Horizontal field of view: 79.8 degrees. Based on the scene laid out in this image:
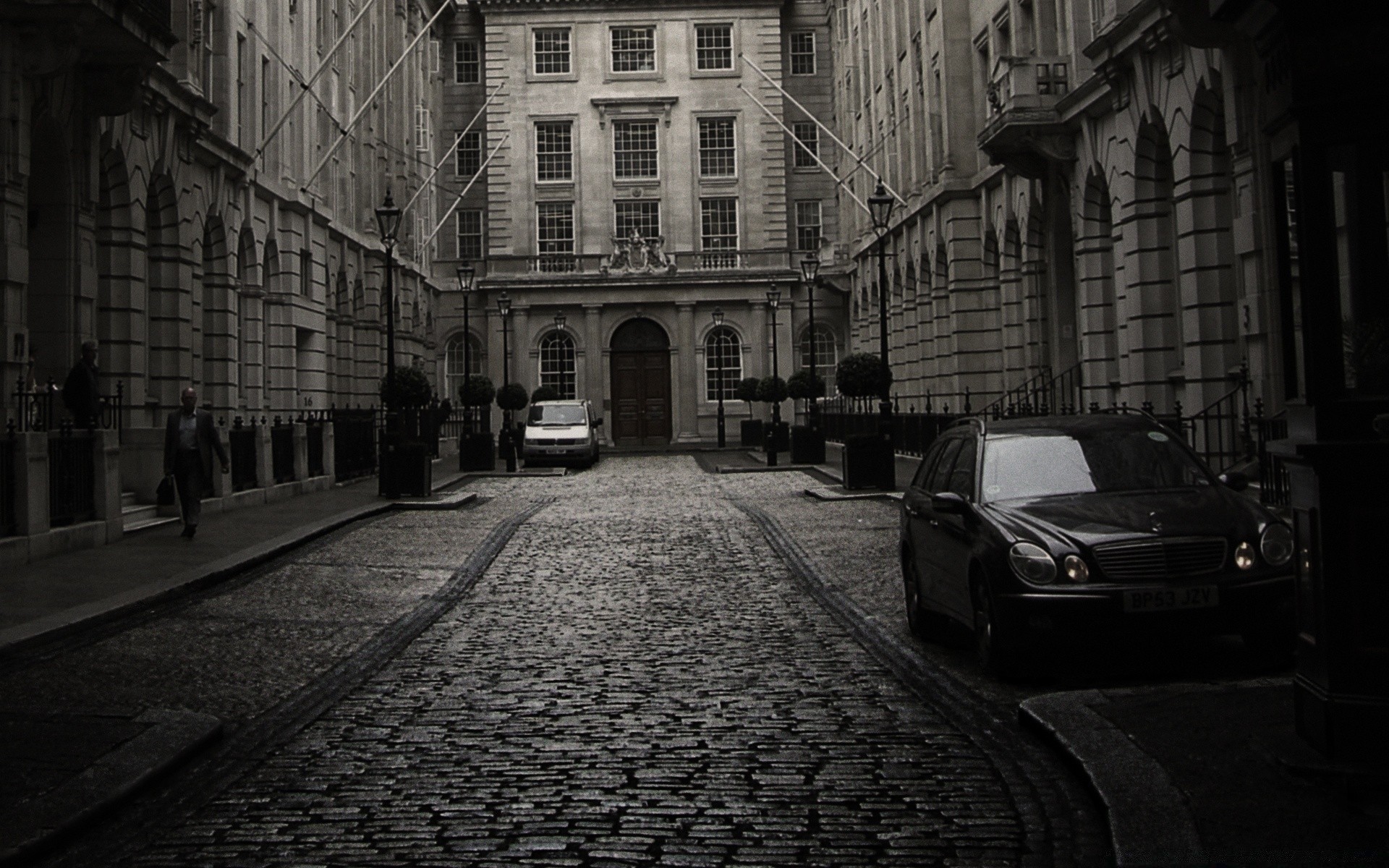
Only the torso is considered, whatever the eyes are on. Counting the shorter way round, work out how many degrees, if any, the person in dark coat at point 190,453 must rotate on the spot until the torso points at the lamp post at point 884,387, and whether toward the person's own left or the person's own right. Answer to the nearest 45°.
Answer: approximately 90° to the person's own left

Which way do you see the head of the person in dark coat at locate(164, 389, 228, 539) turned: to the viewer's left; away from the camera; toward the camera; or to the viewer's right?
toward the camera

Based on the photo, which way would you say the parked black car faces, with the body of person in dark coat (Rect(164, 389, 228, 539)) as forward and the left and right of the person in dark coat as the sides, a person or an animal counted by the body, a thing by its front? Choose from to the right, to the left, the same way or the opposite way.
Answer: the same way

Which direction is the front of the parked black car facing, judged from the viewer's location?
facing the viewer and to the right of the viewer

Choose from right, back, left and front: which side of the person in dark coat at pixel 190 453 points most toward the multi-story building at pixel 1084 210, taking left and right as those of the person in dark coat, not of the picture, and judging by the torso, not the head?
left

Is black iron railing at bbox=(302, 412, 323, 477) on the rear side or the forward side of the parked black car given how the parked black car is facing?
on the rear side

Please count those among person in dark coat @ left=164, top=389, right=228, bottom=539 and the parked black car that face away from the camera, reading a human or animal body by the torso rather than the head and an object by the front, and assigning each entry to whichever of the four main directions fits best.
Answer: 0

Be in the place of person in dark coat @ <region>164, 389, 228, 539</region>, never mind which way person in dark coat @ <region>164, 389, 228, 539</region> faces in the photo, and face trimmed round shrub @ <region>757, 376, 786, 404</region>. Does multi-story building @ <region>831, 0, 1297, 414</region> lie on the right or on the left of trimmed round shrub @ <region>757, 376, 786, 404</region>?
right

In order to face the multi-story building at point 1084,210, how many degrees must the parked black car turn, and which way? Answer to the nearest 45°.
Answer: approximately 135° to its left

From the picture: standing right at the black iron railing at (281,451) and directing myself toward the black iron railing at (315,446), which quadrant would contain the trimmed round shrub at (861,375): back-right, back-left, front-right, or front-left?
front-right

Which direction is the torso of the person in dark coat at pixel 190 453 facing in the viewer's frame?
toward the camera

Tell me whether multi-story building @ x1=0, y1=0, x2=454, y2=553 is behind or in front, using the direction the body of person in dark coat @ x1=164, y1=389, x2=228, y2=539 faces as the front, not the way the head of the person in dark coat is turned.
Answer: behind

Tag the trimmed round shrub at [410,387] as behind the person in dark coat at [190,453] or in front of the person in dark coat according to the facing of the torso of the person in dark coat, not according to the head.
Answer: behind

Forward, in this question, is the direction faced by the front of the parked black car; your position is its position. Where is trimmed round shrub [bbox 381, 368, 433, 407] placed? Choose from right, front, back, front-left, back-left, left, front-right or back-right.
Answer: back

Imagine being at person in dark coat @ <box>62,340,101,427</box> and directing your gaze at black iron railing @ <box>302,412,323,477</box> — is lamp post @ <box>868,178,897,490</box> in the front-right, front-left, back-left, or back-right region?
front-right
